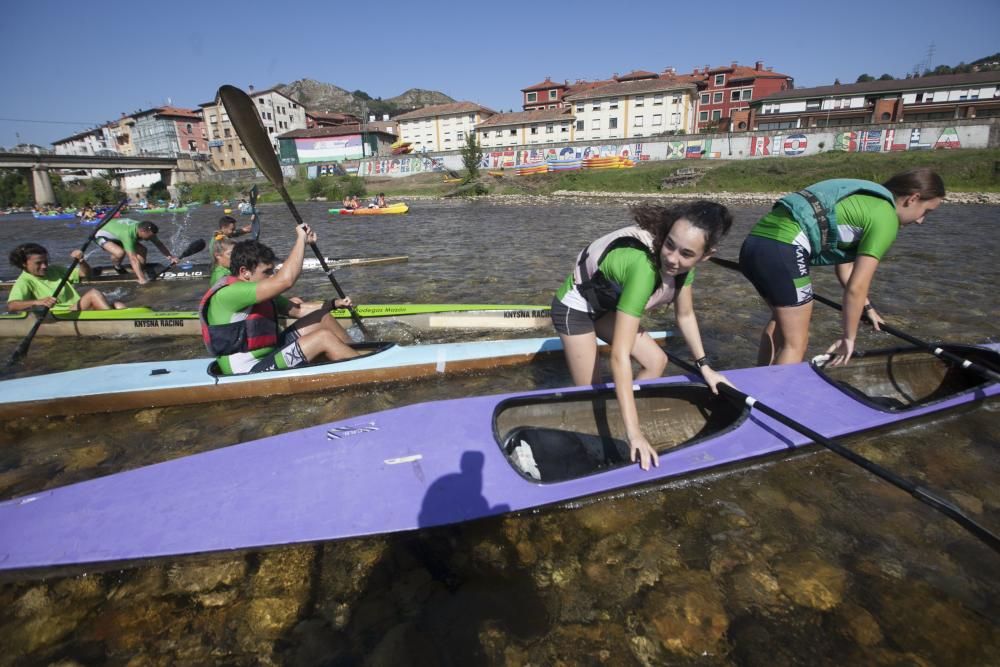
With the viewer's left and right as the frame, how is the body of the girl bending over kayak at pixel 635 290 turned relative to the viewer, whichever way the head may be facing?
facing the viewer and to the right of the viewer

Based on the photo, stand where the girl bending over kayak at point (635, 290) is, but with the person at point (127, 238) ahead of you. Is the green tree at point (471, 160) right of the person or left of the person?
right

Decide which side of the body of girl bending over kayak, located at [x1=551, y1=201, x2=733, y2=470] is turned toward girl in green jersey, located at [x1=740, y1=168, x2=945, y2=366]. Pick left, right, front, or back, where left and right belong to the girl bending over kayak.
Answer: left

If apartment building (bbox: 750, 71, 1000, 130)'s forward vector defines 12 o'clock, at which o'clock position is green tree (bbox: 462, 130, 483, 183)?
The green tree is roughly at 2 o'clock from the apartment building.

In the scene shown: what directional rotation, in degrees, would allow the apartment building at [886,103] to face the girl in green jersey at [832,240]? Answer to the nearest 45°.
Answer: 0° — it already faces them

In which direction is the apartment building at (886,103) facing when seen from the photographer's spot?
facing the viewer

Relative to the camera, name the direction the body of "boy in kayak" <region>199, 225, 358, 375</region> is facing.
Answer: to the viewer's right

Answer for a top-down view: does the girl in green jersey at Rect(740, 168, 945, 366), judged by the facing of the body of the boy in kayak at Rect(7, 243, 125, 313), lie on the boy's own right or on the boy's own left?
on the boy's own right

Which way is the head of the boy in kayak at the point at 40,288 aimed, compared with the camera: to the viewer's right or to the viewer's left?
to the viewer's right

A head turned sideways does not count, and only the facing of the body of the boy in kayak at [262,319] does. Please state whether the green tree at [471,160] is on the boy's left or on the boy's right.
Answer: on the boy's left

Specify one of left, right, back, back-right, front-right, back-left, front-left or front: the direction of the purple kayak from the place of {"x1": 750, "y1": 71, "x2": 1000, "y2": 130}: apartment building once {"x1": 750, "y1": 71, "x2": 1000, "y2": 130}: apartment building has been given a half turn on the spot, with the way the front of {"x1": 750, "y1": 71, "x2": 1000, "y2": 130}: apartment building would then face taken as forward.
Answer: back

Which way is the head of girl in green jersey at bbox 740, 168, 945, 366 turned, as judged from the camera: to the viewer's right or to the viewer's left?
to the viewer's right

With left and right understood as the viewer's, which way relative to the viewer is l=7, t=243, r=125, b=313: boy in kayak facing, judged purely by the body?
facing to the right of the viewer

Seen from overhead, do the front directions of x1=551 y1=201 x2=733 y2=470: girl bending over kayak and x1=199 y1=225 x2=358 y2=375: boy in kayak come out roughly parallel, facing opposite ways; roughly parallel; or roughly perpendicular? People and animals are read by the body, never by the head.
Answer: roughly perpendicular

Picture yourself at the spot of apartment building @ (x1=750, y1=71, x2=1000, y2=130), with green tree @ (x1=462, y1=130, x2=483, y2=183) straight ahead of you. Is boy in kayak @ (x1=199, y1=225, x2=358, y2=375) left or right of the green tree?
left

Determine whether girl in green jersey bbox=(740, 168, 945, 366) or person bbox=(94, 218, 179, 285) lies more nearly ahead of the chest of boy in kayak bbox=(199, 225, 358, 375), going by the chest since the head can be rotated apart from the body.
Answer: the girl in green jersey

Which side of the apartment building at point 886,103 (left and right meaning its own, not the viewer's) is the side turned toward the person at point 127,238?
front
